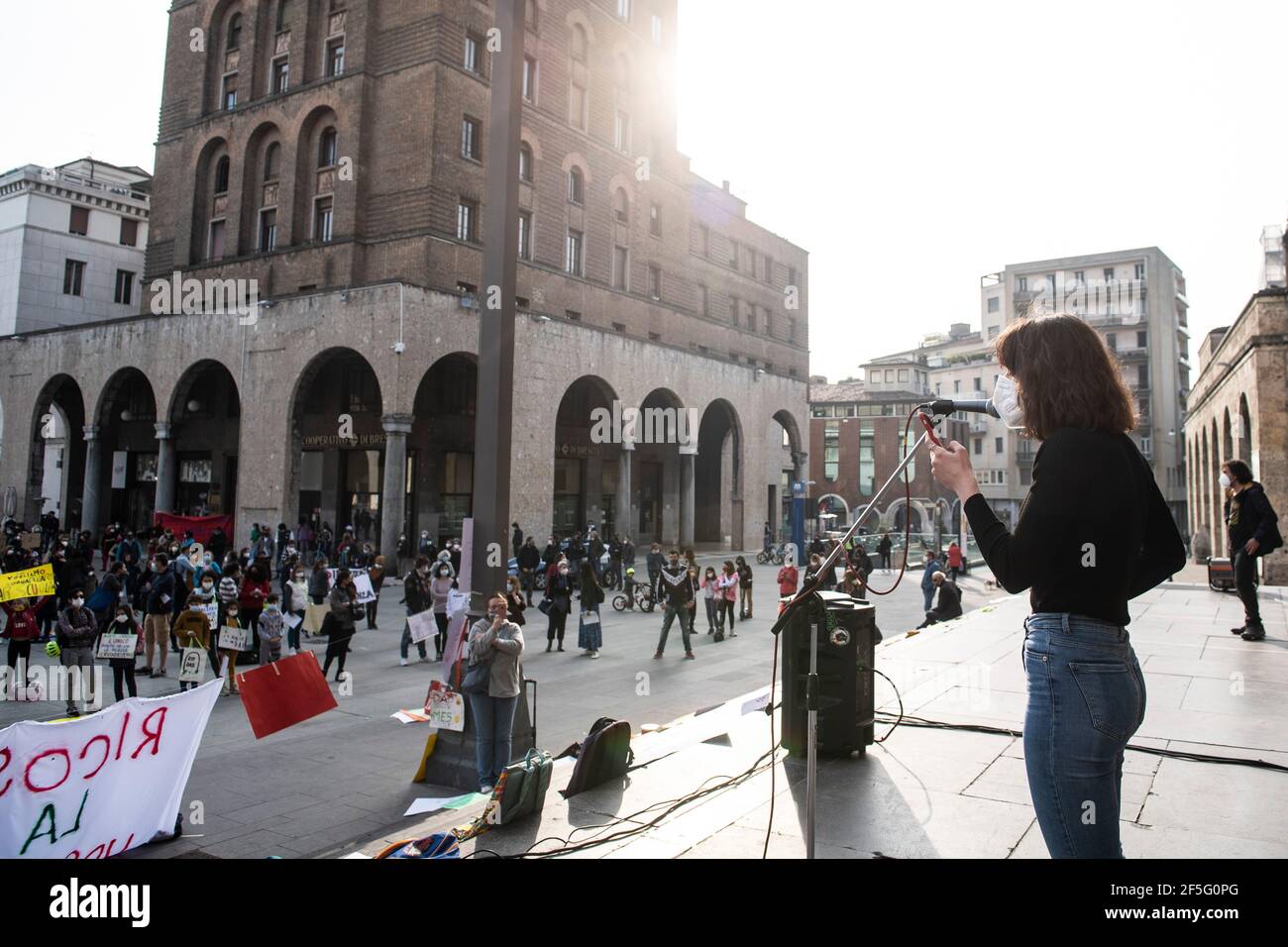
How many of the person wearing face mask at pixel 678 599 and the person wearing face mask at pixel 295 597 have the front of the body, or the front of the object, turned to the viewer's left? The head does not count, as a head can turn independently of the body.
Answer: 0

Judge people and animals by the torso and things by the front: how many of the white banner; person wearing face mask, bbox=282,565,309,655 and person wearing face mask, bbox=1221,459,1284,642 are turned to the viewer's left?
1

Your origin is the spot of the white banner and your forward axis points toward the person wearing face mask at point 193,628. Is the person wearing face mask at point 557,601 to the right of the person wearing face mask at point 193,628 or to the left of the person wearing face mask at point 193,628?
right

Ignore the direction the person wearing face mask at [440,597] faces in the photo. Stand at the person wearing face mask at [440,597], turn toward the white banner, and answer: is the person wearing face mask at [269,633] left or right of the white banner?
right

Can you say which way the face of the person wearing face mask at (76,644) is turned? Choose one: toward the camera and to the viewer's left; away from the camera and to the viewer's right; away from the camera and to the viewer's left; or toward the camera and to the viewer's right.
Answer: toward the camera and to the viewer's right

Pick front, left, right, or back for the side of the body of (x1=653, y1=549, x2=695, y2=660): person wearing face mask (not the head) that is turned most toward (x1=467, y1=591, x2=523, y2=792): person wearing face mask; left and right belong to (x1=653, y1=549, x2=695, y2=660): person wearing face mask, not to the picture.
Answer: front

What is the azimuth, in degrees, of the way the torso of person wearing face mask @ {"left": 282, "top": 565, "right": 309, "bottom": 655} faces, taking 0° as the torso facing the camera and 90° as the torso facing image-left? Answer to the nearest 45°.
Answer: approximately 315°

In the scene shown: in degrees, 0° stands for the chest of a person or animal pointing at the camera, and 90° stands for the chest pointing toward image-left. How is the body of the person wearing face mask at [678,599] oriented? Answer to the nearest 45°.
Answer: approximately 0°

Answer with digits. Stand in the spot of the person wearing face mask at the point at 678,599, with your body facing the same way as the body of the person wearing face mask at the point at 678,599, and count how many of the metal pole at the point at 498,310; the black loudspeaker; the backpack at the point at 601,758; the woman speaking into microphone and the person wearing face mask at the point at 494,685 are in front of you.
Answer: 5

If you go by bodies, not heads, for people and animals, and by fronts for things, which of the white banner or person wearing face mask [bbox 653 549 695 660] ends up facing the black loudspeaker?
the person wearing face mask

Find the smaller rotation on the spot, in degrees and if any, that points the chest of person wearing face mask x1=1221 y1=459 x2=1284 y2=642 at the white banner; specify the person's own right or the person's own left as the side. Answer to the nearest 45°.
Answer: approximately 45° to the person's own left

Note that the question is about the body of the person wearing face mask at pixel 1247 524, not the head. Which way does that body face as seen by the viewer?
to the viewer's left
